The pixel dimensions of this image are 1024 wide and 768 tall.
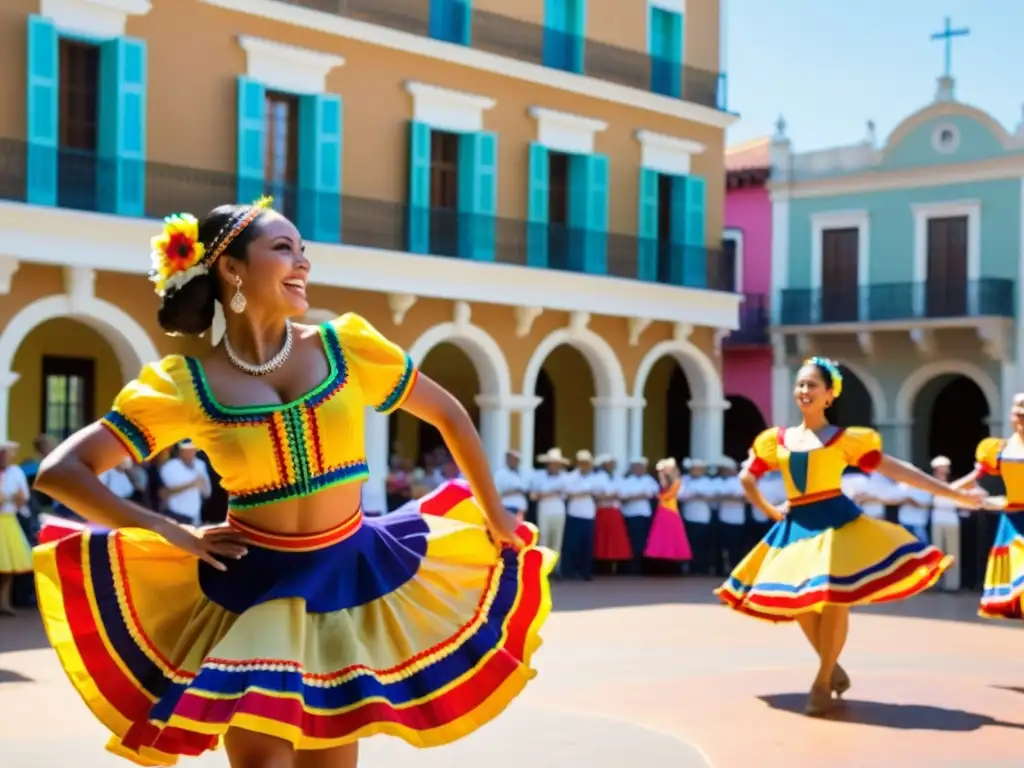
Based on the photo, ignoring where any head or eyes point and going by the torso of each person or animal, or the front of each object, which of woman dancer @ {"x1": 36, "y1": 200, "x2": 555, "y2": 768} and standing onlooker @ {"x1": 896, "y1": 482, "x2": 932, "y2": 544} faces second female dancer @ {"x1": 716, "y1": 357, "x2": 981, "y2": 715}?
the standing onlooker

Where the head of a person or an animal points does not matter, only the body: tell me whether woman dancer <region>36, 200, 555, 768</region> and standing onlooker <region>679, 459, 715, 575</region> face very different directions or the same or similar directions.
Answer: same or similar directions

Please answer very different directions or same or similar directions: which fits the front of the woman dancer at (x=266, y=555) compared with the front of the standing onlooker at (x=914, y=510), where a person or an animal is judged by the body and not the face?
same or similar directions

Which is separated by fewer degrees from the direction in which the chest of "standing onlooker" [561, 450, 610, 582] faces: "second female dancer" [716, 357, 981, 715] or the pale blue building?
the second female dancer

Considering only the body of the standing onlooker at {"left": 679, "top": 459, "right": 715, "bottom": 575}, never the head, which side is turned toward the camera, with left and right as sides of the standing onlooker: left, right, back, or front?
front

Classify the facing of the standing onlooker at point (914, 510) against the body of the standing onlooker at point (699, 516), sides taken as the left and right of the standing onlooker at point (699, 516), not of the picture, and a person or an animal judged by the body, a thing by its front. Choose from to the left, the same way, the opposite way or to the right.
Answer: the same way

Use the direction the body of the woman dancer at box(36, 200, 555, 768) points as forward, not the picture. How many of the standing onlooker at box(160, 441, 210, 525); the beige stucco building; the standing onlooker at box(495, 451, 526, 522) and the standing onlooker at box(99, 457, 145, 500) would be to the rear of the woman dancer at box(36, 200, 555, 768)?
4

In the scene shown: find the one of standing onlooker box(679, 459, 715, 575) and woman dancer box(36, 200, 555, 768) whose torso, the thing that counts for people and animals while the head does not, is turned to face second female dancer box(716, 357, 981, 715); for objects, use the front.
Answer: the standing onlooker

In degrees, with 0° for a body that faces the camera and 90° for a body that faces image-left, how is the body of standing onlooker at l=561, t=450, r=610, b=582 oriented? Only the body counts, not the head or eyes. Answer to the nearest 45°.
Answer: approximately 0°

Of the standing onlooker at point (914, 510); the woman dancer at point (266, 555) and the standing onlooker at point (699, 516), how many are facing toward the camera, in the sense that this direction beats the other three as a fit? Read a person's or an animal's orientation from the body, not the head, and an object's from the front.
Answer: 3

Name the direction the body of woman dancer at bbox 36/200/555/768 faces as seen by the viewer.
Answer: toward the camera

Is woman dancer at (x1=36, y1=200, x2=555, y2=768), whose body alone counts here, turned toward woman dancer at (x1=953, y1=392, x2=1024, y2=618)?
no
